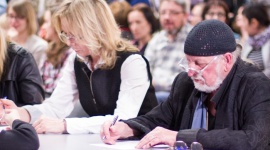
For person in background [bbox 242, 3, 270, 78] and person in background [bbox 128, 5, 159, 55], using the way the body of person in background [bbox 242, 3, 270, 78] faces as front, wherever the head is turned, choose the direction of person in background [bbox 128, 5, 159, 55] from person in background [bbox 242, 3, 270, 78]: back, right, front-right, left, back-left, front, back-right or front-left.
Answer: front-right

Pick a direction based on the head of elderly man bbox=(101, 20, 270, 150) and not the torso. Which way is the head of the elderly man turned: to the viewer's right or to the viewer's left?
to the viewer's left

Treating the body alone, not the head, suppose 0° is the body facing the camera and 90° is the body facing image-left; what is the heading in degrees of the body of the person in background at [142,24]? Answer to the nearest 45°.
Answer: approximately 45°

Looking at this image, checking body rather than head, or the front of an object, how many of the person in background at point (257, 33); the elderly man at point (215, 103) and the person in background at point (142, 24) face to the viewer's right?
0

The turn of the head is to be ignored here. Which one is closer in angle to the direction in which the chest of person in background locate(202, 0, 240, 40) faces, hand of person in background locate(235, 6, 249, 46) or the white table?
the white table

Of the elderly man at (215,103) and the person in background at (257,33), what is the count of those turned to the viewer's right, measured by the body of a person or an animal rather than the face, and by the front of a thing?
0

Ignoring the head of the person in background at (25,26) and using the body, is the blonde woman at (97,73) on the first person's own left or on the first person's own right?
on the first person's own left

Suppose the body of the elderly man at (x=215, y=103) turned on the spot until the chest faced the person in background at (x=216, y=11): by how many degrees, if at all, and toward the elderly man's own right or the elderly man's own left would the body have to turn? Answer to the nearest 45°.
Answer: approximately 135° to the elderly man's own right

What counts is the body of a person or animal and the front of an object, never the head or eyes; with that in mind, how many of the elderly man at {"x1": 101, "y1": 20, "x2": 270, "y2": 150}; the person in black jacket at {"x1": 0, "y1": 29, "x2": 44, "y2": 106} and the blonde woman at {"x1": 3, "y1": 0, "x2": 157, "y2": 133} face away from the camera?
0

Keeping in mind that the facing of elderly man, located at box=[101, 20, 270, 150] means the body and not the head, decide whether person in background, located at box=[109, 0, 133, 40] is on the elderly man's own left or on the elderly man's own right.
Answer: on the elderly man's own right

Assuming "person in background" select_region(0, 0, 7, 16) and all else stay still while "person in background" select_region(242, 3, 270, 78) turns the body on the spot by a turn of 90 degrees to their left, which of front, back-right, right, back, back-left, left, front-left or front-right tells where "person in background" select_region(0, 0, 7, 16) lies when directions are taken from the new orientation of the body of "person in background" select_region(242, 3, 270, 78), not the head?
back-right
